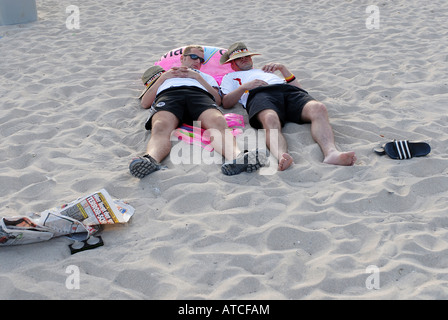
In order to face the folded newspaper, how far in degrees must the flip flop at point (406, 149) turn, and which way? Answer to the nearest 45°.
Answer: approximately 45° to its left

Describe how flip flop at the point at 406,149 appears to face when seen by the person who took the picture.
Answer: facing to the left of the viewer
